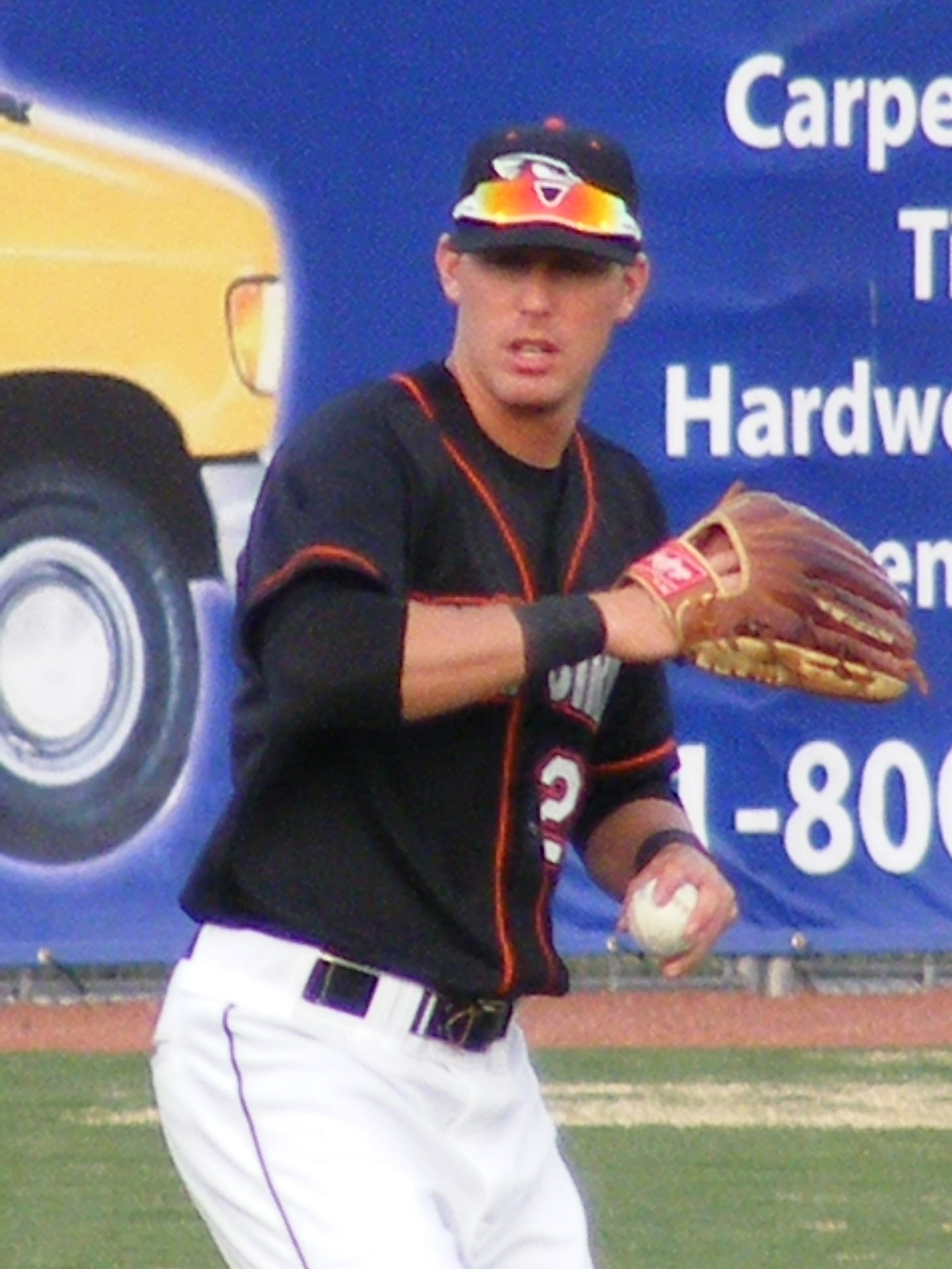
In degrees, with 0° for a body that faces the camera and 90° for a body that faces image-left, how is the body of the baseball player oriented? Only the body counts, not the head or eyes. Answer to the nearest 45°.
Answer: approximately 315°
